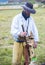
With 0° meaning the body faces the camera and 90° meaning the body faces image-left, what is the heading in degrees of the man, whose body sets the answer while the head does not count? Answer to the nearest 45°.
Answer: approximately 315°
